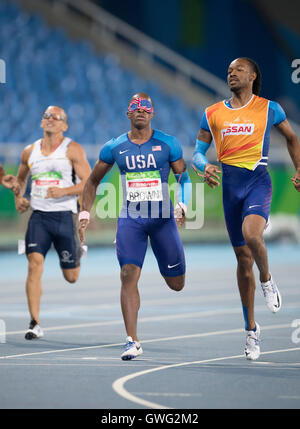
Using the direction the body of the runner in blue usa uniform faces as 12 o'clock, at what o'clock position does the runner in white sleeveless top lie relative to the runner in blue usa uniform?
The runner in white sleeveless top is roughly at 5 o'clock from the runner in blue usa uniform.

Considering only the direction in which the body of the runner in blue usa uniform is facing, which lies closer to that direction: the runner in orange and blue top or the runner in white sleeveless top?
the runner in orange and blue top

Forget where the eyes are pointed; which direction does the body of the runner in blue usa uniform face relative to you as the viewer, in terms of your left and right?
facing the viewer

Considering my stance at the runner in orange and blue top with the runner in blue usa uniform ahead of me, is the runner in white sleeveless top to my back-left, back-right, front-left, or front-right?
front-right

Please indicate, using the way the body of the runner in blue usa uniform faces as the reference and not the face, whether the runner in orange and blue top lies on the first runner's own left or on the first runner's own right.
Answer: on the first runner's own left

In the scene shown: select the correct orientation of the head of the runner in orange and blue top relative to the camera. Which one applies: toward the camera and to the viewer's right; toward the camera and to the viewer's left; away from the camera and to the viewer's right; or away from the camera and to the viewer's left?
toward the camera and to the viewer's left

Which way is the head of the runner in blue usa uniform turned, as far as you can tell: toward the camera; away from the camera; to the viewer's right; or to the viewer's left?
toward the camera
